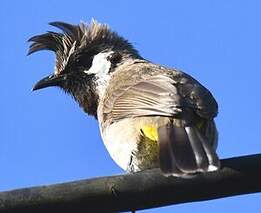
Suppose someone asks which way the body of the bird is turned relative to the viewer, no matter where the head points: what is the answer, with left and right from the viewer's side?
facing away from the viewer and to the left of the viewer
